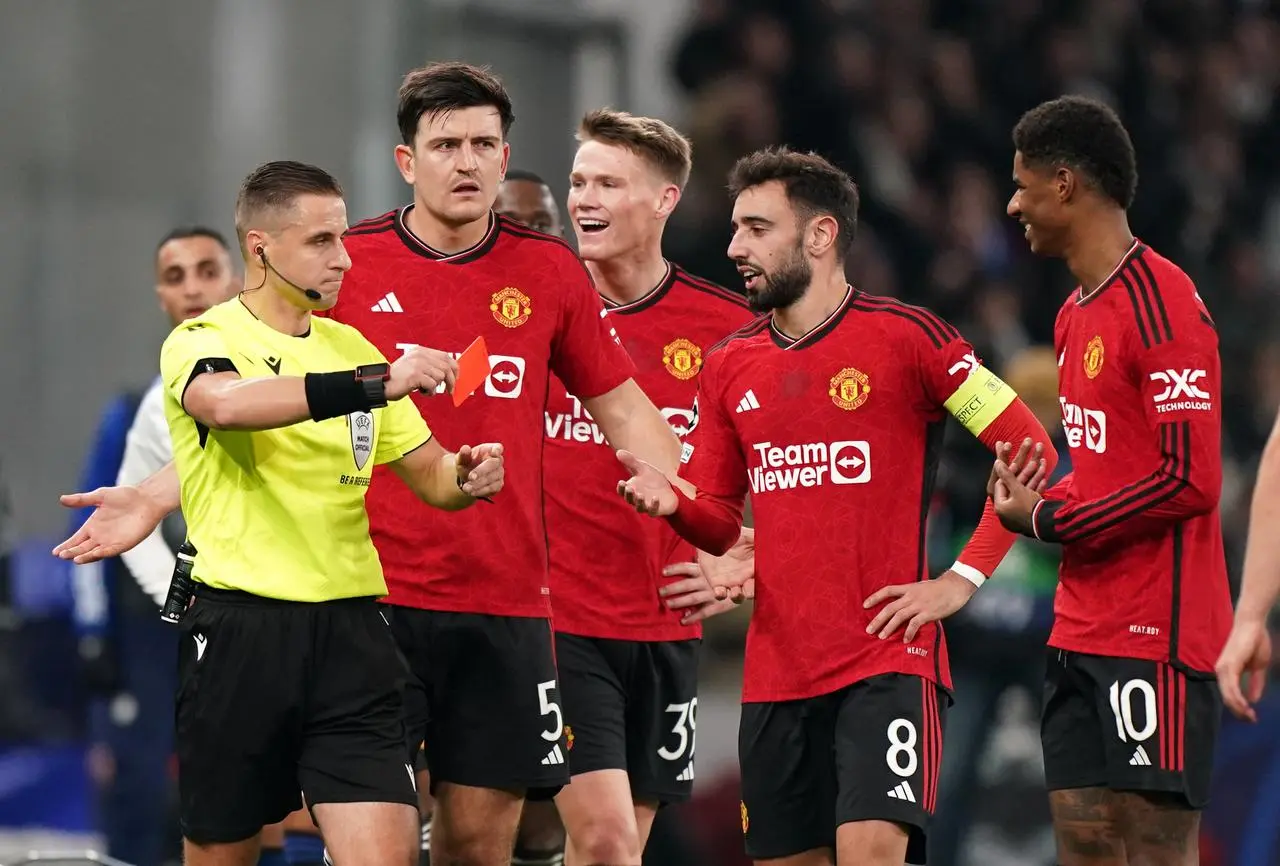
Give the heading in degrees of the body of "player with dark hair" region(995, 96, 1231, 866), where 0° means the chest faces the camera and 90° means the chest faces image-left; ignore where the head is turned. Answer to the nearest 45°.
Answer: approximately 45°

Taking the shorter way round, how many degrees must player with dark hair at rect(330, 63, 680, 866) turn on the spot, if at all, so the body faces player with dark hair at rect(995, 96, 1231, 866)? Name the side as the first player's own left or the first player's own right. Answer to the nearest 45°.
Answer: approximately 90° to the first player's own left

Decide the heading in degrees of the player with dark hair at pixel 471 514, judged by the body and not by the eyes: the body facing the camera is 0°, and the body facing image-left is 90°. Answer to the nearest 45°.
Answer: approximately 0°

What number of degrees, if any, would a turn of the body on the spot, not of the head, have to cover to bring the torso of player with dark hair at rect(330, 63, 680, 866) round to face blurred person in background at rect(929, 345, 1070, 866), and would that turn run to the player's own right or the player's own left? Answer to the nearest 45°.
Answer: approximately 135° to the player's own left

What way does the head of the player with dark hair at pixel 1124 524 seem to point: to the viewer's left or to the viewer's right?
to the viewer's left

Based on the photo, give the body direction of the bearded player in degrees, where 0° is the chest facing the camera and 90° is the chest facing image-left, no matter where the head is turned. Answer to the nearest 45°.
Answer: approximately 45°

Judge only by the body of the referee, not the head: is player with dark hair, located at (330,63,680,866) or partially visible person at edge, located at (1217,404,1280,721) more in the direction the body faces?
the partially visible person at edge

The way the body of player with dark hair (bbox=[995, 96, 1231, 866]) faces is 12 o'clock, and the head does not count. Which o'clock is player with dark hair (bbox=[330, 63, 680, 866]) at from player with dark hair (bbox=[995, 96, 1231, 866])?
player with dark hair (bbox=[330, 63, 680, 866]) is roughly at 1 o'clock from player with dark hair (bbox=[995, 96, 1231, 866]).

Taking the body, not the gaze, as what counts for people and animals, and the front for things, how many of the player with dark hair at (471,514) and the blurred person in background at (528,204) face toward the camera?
2

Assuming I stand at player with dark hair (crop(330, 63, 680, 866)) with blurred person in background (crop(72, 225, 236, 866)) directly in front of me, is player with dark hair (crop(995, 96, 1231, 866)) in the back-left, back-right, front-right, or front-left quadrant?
back-right

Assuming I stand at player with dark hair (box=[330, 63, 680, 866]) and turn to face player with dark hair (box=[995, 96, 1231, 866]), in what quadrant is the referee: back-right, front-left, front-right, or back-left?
back-right

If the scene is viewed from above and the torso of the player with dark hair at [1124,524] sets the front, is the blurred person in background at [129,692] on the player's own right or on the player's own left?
on the player's own right

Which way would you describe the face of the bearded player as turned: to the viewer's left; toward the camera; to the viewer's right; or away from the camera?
to the viewer's left
